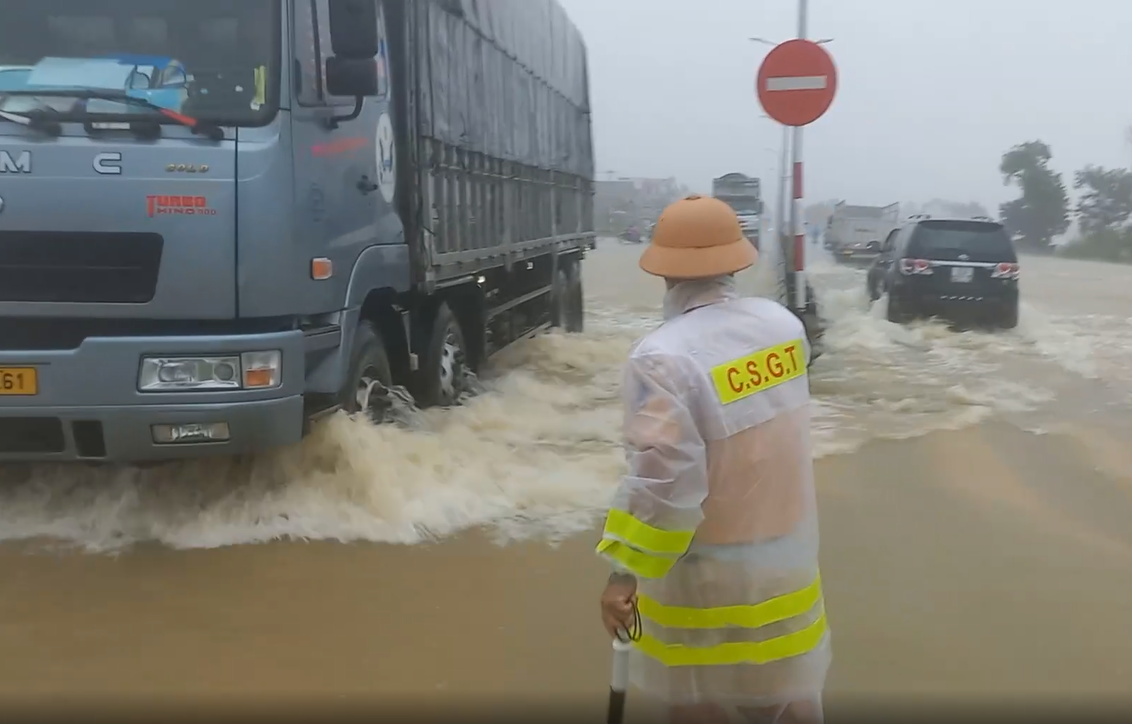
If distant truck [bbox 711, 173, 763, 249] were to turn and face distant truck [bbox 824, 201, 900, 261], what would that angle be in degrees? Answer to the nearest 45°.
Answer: approximately 45° to its left

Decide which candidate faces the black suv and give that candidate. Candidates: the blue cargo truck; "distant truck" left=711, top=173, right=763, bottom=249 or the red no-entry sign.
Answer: the distant truck

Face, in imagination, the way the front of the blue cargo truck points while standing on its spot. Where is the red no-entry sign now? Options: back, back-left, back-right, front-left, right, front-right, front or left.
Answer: back

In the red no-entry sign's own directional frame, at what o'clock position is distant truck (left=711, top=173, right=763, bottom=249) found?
The distant truck is roughly at 6 o'clock from the red no-entry sign.

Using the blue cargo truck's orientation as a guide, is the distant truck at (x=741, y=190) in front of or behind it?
behind

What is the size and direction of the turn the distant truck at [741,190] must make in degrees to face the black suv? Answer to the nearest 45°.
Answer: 0° — it already faces it

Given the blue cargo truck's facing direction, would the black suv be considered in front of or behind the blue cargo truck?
behind

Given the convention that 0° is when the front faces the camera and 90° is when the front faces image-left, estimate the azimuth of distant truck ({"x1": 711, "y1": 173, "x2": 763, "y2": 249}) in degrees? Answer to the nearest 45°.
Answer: approximately 0°

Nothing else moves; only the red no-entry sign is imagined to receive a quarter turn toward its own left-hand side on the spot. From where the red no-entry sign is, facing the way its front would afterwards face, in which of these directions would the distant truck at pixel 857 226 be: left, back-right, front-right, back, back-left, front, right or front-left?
left

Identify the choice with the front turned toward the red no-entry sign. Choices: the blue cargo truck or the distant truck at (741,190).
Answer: the distant truck

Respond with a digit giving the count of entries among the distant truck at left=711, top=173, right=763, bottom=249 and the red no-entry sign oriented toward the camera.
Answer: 2

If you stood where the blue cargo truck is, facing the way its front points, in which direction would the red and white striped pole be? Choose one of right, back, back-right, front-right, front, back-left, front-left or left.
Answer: back

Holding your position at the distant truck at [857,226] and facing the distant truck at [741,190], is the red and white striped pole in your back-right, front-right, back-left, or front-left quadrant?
back-left
